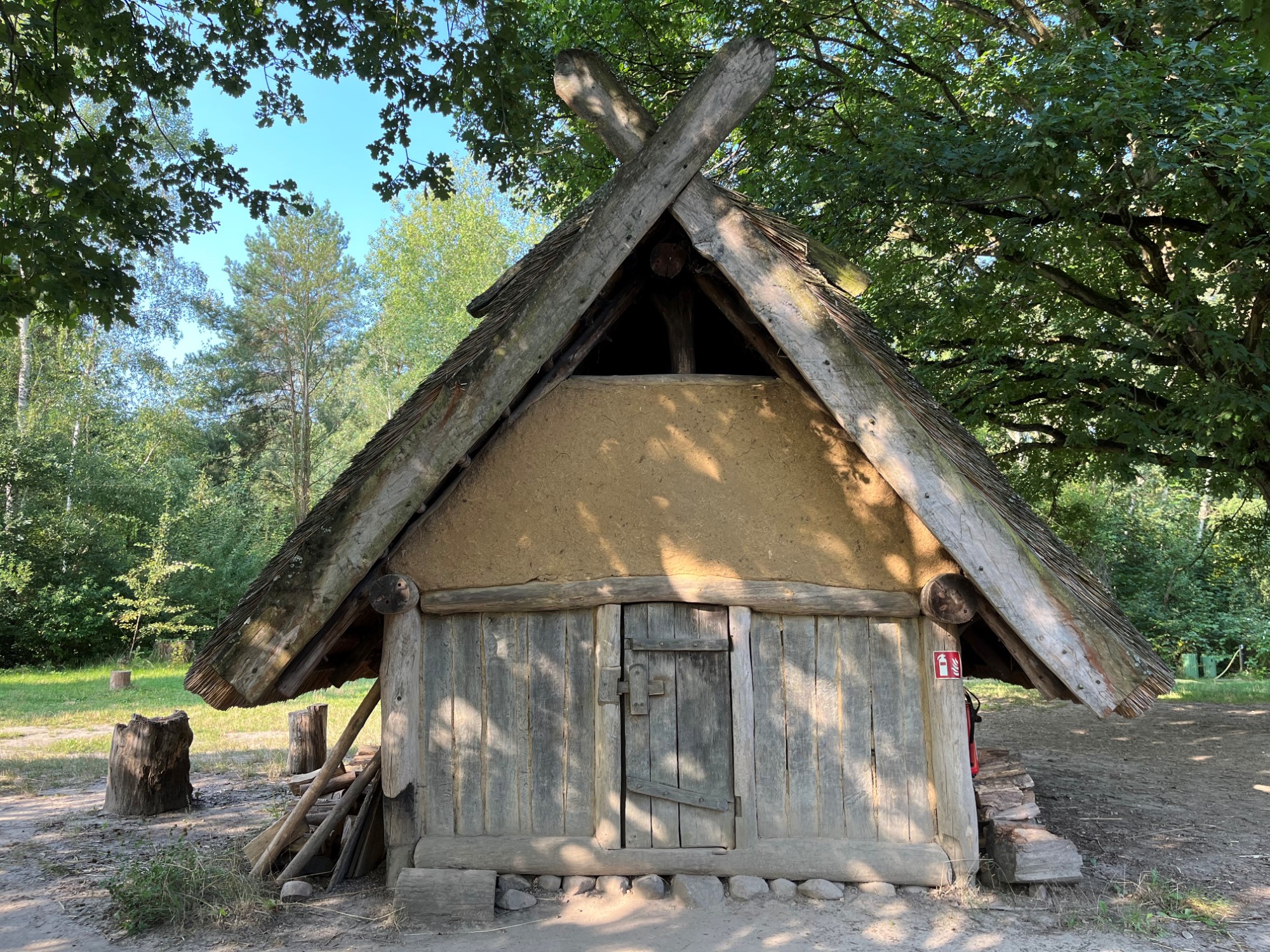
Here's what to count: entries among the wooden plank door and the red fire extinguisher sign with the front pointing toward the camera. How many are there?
2

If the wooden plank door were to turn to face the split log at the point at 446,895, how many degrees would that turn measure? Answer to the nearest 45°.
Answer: approximately 90° to its right

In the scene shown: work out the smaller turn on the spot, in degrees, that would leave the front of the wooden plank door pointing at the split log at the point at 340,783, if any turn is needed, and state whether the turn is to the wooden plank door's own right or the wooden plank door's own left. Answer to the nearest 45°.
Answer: approximately 135° to the wooden plank door's own right

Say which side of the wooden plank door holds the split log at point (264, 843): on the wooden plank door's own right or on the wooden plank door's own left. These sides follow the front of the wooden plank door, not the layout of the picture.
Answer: on the wooden plank door's own right

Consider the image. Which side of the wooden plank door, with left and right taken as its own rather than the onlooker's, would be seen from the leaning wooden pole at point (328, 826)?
right

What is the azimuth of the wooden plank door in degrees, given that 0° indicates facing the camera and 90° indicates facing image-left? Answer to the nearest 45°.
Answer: approximately 0°

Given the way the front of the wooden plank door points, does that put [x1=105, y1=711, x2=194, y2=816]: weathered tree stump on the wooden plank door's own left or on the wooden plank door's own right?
on the wooden plank door's own right

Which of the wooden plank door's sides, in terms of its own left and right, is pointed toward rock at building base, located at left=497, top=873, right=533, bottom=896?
right
